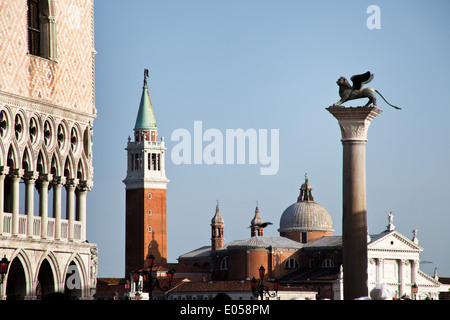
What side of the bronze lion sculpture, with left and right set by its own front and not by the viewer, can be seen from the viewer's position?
left
